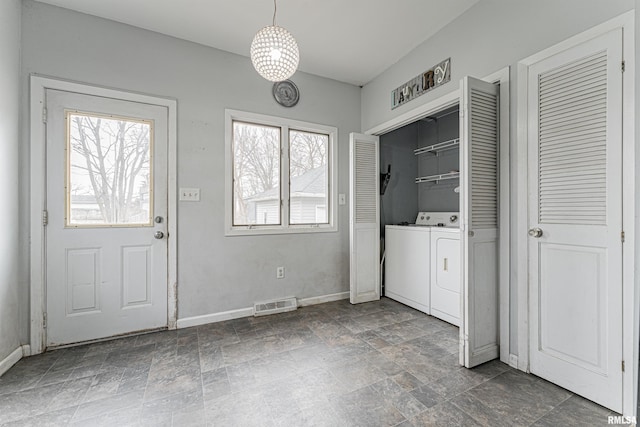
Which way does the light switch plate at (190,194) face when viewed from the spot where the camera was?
facing the viewer

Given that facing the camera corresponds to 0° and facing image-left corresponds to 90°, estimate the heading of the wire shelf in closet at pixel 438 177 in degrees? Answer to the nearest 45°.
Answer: approximately 45°

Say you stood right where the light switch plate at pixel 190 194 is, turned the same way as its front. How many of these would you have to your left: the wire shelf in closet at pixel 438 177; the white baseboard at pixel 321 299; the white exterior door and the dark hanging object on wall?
3

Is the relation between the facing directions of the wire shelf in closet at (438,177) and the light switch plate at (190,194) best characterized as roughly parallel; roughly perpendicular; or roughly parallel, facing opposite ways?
roughly perpendicular

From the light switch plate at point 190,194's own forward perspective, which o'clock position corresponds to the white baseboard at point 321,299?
The white baseboard is roughly at 9 o'clock from the light switch plate.

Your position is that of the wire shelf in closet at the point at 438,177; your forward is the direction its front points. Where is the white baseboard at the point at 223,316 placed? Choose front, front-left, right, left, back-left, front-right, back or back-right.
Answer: front

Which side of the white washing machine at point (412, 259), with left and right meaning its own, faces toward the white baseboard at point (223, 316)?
front

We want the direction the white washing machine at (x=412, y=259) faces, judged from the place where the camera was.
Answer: facing the viewer and to the left of the viewer

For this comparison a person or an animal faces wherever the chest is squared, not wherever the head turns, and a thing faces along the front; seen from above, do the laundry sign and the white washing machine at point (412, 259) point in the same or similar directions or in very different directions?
same or similar directions

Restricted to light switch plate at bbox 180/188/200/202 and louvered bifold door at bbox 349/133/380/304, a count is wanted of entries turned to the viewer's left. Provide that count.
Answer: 0
